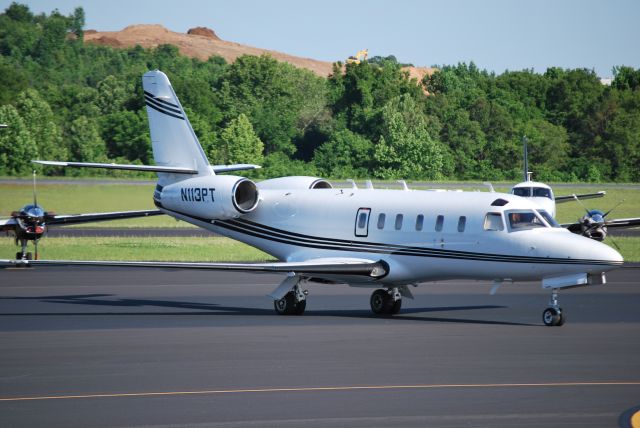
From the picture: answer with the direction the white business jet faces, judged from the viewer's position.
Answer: facing the viewer and to the right of the viewer
